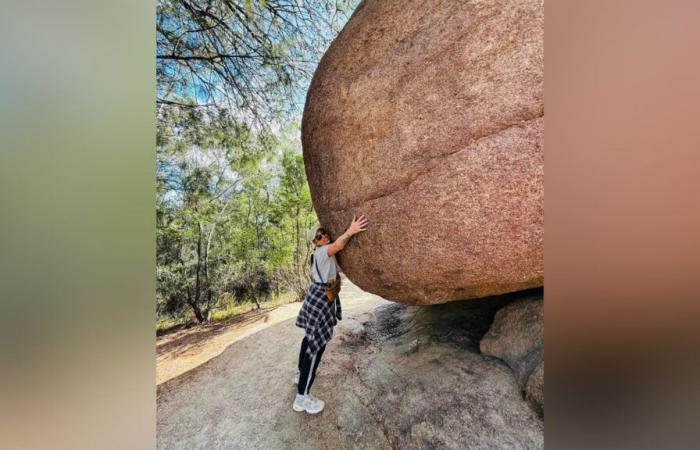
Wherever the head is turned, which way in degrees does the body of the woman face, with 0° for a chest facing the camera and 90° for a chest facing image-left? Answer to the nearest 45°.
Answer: approximately 270°

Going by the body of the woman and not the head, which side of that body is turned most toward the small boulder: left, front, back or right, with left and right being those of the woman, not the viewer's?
front
